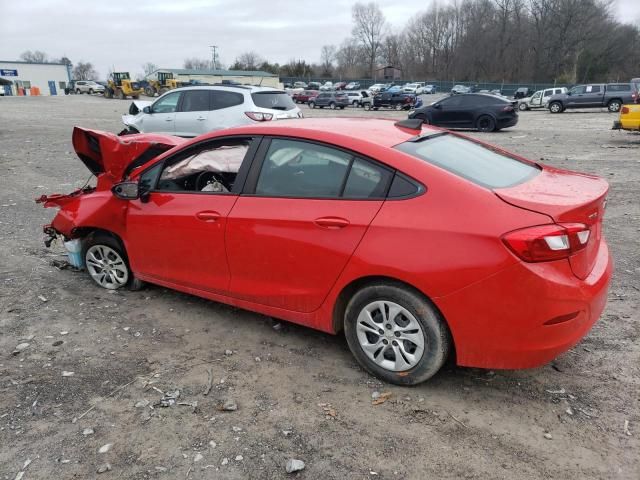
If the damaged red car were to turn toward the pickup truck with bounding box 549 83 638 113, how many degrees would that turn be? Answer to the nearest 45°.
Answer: approximately 90° to its right

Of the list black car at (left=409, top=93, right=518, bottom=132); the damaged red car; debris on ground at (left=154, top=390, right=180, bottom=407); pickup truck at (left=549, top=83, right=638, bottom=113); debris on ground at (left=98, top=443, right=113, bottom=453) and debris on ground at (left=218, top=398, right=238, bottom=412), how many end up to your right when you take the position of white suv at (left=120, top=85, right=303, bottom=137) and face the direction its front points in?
2

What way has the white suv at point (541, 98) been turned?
to the viewer's left

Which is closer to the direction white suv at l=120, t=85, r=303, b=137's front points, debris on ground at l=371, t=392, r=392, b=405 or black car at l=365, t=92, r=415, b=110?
the black car

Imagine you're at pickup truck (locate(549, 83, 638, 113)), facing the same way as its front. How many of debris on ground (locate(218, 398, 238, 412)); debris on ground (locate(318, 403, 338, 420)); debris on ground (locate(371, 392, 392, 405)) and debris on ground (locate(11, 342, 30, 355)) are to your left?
4

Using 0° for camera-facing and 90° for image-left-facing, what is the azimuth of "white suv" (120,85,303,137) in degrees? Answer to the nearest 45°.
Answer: approximately 135°

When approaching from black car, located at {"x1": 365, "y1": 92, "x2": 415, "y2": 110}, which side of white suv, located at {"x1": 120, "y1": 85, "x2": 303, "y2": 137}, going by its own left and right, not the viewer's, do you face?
right

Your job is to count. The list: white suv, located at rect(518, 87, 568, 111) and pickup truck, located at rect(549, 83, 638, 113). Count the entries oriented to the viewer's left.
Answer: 2

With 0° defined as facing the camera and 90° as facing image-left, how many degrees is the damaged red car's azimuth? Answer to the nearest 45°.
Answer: approximately 135°

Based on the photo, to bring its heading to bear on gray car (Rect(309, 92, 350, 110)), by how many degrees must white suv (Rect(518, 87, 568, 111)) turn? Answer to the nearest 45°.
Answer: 0° — it already faces it

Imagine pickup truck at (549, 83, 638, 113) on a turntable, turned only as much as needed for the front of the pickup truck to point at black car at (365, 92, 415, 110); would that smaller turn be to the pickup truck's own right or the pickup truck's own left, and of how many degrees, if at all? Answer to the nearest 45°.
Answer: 0° — it already faces it

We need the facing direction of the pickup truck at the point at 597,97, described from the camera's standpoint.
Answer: facing to the left of the viewer

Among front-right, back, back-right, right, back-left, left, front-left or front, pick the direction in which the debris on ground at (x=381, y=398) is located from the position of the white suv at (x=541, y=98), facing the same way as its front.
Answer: left

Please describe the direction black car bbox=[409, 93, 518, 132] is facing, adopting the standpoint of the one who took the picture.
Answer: facing away from the viewer and to the left of the viewer
